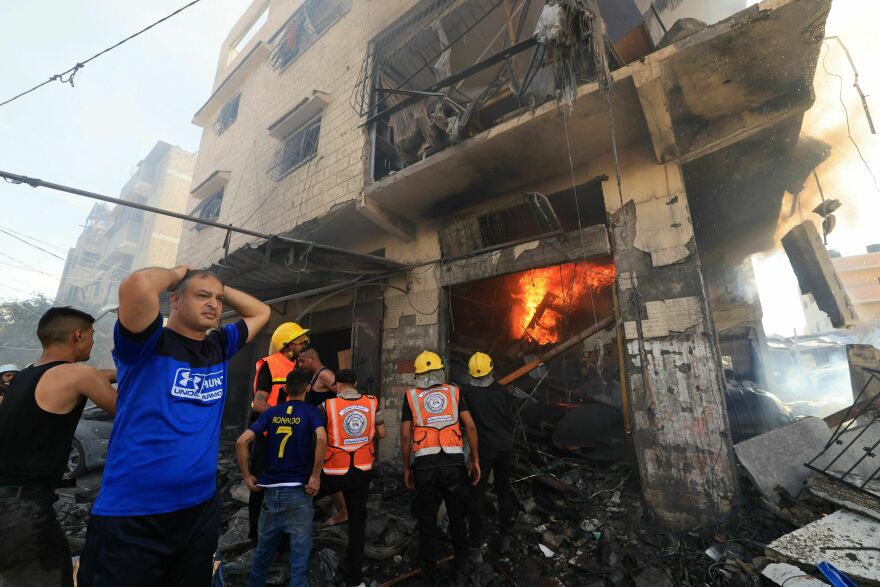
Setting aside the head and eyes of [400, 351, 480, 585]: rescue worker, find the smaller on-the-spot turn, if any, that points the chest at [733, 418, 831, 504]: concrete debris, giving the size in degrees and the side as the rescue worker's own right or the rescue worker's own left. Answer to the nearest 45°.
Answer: approximately 90° to the rescue worker's own right

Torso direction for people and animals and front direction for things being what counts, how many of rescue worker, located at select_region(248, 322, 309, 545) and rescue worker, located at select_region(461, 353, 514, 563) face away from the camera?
1

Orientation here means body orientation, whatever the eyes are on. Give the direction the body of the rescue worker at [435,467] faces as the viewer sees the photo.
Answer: away from the camera

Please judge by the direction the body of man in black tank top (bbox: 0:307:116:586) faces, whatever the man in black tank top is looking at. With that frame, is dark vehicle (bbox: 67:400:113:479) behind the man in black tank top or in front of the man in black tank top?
in front

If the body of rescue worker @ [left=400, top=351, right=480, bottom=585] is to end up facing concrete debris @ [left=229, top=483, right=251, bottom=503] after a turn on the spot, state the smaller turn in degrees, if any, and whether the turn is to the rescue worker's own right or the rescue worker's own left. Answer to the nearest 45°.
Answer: approximately 45° to the rescue worker's own left

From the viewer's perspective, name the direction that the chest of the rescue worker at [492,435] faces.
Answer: away from the camera

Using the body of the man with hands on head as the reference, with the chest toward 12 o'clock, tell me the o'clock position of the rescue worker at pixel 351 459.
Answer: The rescue worker is roughly at 9 o'clock from the man with hands on head.

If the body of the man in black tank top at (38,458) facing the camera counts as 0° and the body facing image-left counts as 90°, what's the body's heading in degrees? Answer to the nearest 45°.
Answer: approximately 225°

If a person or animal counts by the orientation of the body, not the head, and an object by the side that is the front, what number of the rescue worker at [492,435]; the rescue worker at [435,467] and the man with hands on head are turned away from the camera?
2

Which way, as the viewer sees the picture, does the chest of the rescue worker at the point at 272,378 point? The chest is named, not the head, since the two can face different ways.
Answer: to the viewer's right

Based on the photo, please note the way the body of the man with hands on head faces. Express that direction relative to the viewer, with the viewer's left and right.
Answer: facing the viewer and to the right of the viewer

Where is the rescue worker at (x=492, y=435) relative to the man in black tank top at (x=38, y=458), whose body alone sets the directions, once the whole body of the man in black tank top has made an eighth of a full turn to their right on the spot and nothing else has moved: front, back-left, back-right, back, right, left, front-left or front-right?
front

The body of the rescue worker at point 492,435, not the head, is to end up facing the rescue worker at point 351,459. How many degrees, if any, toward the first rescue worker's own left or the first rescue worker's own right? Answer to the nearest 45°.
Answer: approximately 135° to the first rescue worker's own left

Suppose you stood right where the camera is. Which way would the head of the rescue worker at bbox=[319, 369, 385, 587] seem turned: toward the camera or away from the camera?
away from the camera

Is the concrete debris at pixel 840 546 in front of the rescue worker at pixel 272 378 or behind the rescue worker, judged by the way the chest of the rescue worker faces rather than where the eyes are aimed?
in front

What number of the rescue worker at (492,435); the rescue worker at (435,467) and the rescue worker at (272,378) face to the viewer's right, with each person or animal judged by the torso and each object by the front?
1
